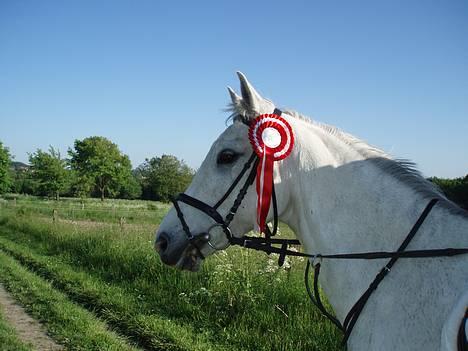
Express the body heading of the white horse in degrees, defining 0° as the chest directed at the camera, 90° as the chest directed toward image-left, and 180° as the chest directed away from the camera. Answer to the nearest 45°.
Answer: approximately 90°

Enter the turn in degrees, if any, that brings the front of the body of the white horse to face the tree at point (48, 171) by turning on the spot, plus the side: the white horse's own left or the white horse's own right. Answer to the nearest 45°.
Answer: approximately 45° to the white horse's own right

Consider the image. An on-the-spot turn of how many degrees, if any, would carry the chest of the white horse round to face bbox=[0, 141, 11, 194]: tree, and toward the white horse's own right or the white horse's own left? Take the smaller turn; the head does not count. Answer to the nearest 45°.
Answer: approximately 45° to the white horse's own right
